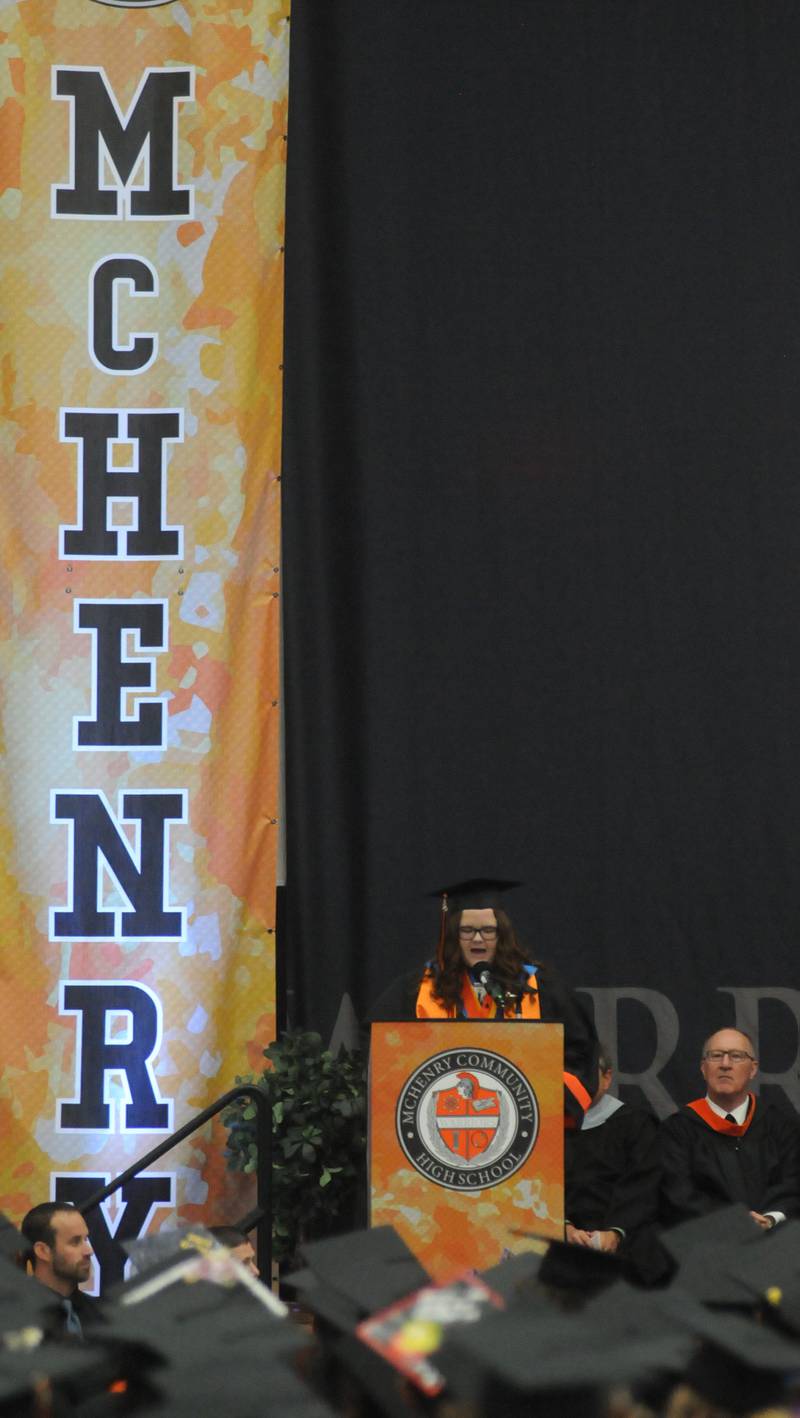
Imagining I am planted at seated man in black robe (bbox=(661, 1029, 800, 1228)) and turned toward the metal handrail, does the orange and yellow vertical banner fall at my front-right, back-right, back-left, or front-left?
front-right

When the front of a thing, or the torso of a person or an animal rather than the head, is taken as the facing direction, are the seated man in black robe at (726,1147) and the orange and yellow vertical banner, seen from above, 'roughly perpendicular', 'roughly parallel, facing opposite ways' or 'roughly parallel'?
roughly parallel

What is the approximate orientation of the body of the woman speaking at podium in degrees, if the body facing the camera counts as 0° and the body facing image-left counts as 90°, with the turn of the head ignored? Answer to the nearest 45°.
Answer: approximately 0°

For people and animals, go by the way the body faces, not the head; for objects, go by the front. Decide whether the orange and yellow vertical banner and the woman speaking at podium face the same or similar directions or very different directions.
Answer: same or similar directions

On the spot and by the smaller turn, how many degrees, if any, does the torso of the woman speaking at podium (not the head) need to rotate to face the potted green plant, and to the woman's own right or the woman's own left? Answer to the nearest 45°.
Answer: approximately 90° to the woman's own right

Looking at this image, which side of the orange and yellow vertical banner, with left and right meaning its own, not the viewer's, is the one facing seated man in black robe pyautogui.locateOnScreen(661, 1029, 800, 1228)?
left

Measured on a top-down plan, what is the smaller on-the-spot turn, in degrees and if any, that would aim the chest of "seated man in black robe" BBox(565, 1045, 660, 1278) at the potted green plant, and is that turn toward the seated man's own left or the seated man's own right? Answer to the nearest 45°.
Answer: approximately 45° to the seated man's own right

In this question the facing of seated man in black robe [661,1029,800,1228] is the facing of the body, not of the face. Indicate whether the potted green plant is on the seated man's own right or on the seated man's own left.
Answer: on the seated man's own right

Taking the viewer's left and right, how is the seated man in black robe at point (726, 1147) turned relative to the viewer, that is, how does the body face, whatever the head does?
facing the viewer

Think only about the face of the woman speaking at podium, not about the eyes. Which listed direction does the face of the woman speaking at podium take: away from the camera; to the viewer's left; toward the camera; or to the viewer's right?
toward the camera

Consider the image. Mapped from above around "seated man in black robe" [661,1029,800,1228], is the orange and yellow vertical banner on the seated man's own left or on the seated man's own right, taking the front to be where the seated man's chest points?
on the seated man's own right

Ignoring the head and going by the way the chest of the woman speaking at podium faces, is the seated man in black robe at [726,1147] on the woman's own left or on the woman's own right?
on the woman's own left

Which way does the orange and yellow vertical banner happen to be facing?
toward the camera
